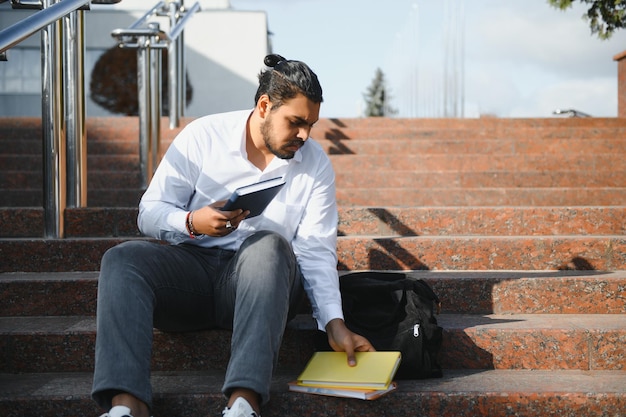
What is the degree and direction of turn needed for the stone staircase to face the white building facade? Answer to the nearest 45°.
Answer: approximately 180°

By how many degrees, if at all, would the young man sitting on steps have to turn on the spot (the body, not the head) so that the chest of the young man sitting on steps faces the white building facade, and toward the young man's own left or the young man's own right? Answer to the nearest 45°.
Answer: approximately 180°

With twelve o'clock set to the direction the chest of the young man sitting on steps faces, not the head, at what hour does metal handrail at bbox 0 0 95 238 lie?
The metal handrail is roughly at 5 o'clock from the young man sitting on steps.

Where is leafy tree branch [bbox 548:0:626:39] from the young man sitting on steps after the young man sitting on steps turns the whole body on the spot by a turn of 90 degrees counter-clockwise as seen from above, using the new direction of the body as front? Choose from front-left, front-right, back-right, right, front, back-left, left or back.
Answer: front-left

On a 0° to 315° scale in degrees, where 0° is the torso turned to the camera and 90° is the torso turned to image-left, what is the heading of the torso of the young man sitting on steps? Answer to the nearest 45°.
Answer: approximately 0°

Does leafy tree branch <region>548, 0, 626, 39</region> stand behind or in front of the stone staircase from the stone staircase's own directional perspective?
behind

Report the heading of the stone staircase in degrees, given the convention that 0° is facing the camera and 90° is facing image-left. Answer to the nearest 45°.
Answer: approximately 0°

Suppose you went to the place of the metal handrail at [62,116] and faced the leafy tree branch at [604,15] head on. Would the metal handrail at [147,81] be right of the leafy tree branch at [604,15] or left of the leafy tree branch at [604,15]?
left

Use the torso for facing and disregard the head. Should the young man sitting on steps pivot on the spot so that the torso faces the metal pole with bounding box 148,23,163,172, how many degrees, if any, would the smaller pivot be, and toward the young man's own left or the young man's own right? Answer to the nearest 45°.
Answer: approximately 180°
